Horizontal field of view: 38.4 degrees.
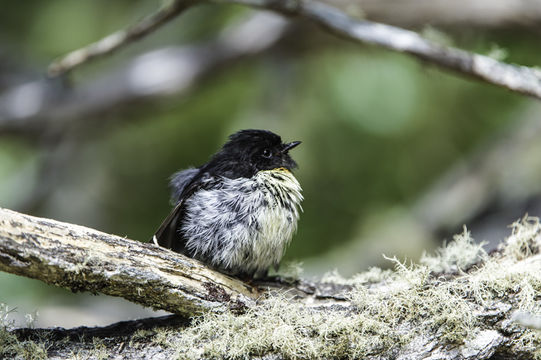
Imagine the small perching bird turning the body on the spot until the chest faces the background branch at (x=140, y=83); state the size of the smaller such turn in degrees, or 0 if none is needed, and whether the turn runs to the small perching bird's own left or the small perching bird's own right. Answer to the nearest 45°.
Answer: approximately 180°

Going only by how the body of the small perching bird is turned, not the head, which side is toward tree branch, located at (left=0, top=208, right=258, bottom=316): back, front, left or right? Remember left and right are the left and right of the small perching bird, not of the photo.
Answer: right

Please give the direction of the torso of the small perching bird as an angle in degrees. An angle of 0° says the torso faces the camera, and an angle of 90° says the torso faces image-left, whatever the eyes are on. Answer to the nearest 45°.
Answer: approximately 315°
